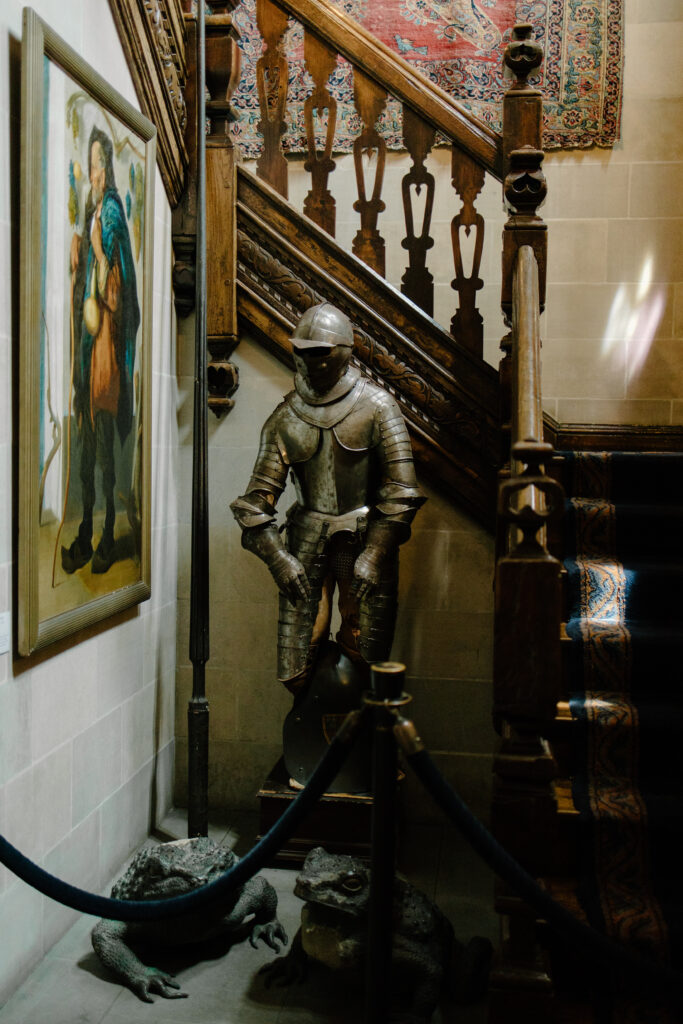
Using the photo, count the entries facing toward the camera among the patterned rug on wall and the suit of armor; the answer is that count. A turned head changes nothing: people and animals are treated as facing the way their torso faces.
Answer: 2

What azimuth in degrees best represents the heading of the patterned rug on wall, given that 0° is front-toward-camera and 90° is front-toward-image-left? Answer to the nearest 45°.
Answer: approximately 0°

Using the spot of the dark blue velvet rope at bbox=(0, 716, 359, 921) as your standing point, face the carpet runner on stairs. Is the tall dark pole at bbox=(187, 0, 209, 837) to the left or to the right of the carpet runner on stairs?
left

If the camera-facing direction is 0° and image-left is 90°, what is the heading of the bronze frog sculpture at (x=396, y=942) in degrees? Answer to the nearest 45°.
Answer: approximately 45°

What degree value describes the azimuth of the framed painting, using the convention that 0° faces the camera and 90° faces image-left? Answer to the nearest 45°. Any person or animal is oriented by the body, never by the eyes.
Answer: approximately 315°
